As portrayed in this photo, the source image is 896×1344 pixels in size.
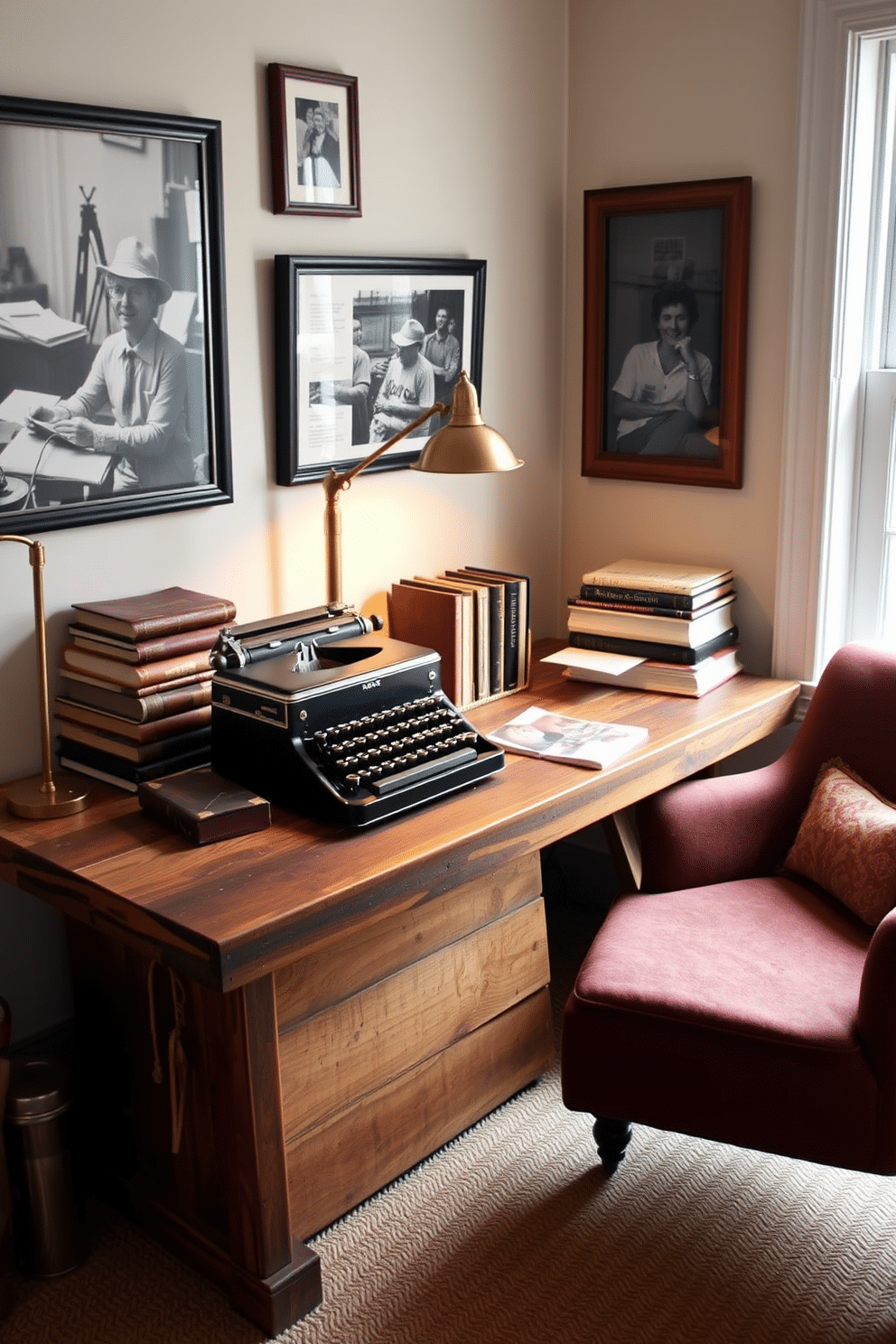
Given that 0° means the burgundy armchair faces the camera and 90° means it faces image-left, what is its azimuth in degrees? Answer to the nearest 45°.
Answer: approximately 45°

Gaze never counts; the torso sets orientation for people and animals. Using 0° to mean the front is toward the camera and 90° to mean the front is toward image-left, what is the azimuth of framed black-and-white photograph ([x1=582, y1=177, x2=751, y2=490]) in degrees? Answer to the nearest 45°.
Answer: approximately 45°

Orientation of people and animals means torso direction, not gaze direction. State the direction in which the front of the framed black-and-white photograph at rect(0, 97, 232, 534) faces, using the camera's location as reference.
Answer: facing the viewer and to the right of the viewer

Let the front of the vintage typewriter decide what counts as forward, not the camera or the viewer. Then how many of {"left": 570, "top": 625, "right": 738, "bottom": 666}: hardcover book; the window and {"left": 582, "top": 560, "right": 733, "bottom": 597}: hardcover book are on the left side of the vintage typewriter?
3

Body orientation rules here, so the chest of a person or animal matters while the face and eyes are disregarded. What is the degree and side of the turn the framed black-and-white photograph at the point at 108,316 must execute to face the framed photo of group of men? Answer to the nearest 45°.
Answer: approximately 90° to its left

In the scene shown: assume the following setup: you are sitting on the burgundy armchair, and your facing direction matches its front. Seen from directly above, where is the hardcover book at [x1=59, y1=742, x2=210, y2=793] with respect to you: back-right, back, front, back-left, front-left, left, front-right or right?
front-right
